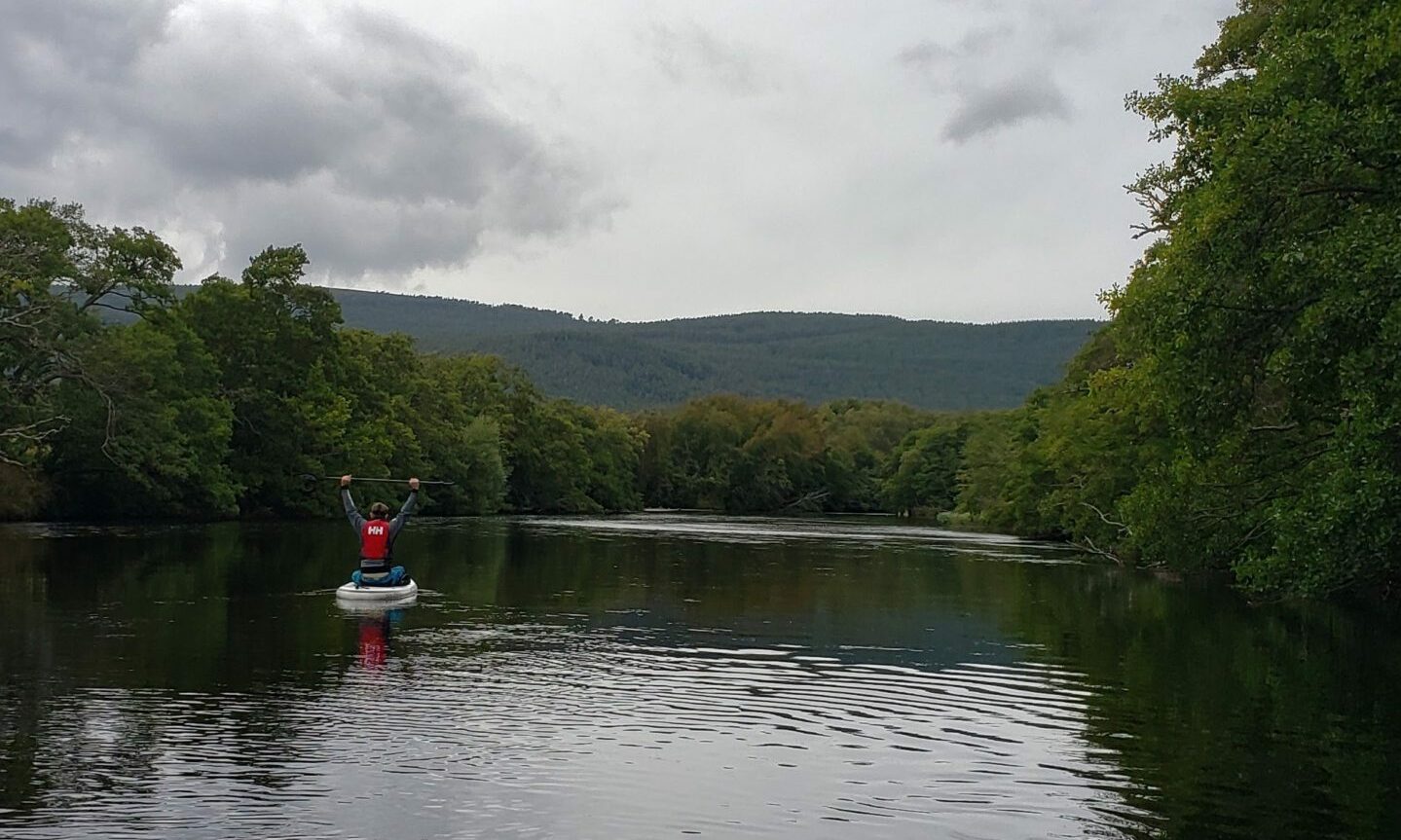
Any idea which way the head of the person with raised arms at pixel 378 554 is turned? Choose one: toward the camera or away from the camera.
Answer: away from the camera

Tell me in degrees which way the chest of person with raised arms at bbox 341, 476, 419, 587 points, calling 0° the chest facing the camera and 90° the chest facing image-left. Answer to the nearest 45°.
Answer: approximately 180°

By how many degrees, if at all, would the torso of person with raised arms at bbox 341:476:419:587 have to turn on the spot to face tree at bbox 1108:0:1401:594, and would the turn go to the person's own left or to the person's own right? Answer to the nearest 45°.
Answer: approximately 135° to the person's own right
